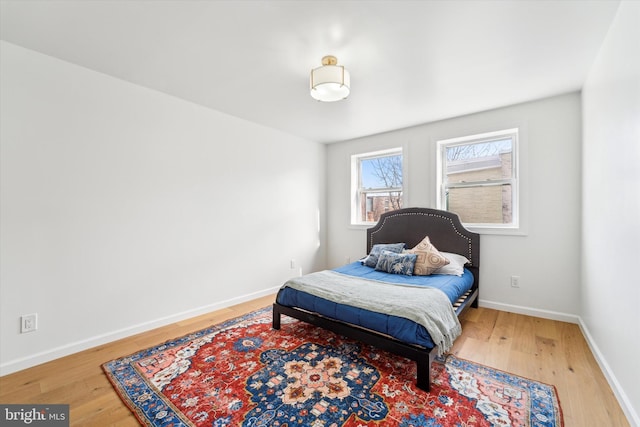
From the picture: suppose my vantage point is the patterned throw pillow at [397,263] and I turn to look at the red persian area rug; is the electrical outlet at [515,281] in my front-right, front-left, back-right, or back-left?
back-left

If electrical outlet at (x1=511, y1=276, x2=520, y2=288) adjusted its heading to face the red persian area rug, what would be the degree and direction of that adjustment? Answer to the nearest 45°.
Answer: approximately 45° to its right

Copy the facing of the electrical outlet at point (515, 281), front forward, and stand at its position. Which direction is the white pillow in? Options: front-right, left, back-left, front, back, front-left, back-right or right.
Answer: front-right

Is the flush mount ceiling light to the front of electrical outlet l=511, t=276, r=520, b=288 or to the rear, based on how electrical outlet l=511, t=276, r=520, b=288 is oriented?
to the front

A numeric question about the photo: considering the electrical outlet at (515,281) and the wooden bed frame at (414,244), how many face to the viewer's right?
0

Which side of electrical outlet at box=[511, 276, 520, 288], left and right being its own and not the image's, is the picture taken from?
front

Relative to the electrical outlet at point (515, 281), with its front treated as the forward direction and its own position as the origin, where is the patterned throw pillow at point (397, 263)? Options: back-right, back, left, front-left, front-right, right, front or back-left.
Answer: front-right

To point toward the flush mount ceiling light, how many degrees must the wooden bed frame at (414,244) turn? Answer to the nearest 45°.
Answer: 0° — it already faces it

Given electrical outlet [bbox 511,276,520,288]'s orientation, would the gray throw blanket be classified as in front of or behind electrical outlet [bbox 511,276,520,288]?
in front

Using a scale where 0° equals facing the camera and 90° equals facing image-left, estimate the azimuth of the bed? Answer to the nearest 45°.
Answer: approximately 45°
